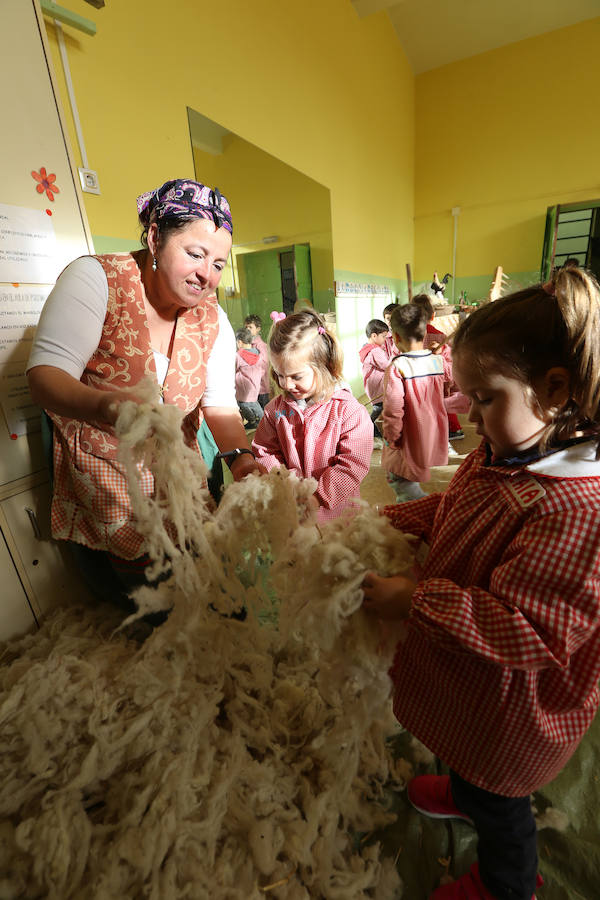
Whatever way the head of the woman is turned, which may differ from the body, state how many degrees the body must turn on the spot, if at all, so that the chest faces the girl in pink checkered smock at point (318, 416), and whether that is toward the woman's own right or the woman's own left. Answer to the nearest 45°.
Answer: approximately 45° to the woman's own left

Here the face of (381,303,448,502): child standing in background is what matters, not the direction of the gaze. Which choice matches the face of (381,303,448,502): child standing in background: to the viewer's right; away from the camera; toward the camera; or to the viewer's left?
away from the camera

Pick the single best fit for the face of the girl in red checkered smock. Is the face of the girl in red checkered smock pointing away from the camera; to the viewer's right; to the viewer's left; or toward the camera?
to the viewer's left

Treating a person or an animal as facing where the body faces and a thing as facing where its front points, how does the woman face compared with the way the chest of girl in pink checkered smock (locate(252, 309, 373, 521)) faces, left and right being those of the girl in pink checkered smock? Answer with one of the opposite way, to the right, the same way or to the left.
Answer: to the left

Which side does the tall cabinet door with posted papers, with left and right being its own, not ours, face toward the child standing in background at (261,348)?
left

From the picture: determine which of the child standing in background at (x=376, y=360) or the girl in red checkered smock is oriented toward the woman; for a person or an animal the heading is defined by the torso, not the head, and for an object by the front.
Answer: the girl in red checkered smock

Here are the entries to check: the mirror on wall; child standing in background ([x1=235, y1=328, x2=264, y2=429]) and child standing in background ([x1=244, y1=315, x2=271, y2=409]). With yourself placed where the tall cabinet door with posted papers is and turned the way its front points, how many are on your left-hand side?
3

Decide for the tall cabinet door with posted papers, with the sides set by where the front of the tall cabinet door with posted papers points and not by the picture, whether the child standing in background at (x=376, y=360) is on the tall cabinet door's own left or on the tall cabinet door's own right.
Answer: on the tall cabinet door's own left

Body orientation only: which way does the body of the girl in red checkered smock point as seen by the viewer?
to the viewer's left

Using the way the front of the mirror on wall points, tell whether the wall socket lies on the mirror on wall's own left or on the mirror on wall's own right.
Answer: on the mirror on wall's own right
